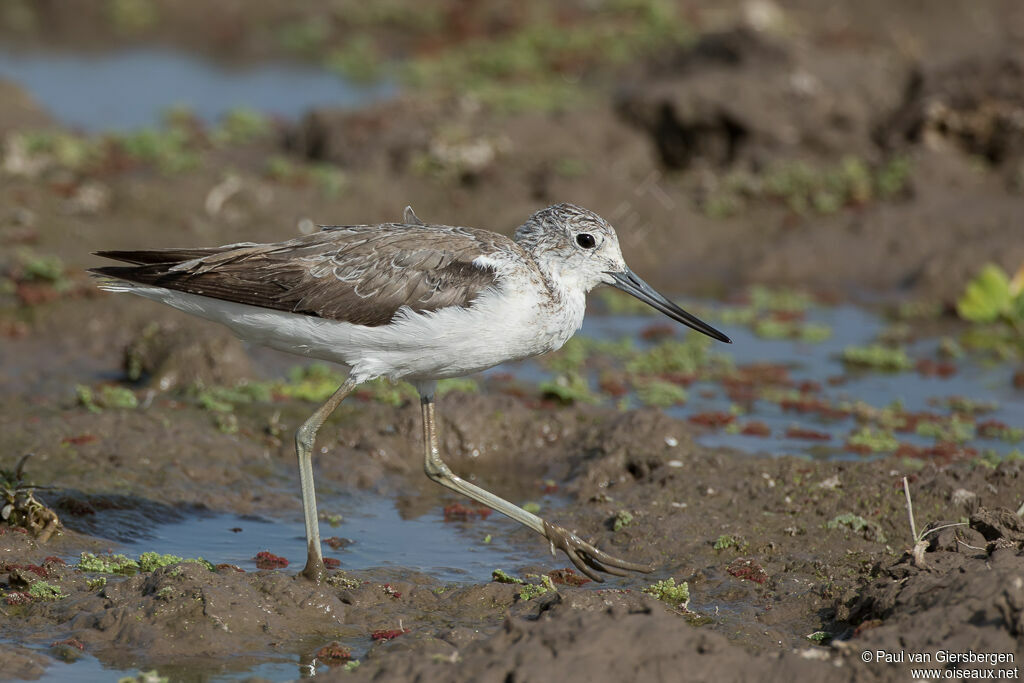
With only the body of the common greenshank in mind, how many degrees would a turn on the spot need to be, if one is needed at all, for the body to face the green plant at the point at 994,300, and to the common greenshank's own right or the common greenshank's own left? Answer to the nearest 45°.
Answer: approximately 45° to the common greenshank's own left

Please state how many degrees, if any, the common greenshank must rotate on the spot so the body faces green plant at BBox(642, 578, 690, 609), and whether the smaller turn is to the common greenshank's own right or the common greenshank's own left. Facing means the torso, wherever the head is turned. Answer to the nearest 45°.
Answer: approximately 45° to the common greenshank's own right

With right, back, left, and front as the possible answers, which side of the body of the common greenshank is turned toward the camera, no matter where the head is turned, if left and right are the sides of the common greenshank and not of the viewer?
right

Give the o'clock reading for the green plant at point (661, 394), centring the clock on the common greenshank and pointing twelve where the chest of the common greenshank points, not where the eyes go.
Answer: The green plant is roughly at 10 o'clock from the common greenshank.

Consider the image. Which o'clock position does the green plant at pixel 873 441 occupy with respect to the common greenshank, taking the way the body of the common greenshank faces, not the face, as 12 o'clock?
The green plant is roughly at 11 o'clock from the common greenshank.
